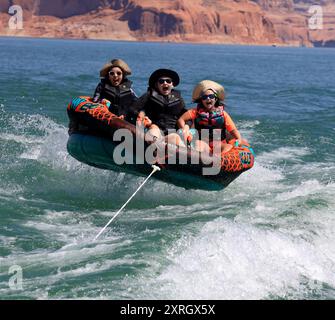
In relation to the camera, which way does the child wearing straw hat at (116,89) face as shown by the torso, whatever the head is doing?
toward the camera

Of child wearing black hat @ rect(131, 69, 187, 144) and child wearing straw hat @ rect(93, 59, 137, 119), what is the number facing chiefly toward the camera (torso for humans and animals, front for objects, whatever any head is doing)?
2

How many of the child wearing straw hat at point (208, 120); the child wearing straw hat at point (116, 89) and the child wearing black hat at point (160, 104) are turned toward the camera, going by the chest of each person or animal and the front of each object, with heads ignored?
3

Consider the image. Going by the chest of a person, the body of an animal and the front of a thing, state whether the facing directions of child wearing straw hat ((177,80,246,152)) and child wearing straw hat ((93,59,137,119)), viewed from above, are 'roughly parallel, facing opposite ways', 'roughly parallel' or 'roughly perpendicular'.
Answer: roughly parallel

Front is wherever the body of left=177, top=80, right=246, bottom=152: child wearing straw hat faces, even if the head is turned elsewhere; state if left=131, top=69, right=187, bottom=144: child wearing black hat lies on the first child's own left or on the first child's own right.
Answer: on the first child's own right

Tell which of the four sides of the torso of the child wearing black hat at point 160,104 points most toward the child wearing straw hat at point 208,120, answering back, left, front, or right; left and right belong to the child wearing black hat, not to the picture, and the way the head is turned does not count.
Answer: left

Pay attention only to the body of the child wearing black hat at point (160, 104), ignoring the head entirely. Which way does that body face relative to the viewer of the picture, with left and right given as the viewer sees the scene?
facing the viewer

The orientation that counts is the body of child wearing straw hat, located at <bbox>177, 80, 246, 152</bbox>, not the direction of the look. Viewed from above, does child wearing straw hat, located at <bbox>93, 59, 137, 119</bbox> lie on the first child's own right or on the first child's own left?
on the first child's own right

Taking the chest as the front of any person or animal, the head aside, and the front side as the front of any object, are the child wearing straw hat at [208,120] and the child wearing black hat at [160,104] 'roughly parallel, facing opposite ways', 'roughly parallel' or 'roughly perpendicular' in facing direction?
roughly parallel
